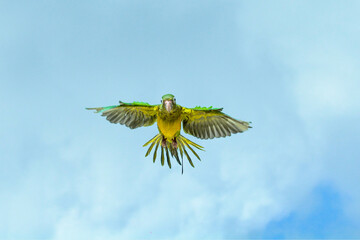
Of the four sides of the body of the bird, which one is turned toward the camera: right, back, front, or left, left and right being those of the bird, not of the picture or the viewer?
front
